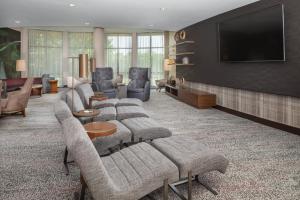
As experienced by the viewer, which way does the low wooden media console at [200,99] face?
facing the viewer and to the left of the viewer

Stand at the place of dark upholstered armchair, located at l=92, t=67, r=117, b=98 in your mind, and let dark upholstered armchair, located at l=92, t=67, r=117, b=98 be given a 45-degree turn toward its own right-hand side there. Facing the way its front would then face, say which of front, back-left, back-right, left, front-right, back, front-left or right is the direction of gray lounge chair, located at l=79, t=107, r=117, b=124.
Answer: front

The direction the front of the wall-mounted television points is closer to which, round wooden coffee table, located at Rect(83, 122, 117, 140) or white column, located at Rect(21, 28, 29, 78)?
the round wooden coffee table

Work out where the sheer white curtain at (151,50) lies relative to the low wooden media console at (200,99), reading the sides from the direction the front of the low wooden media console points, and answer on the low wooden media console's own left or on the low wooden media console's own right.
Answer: on the low wooden media console's own right

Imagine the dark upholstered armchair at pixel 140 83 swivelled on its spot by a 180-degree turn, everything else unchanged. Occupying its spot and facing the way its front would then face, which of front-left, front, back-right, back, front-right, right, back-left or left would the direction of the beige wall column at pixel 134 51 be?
front-left
